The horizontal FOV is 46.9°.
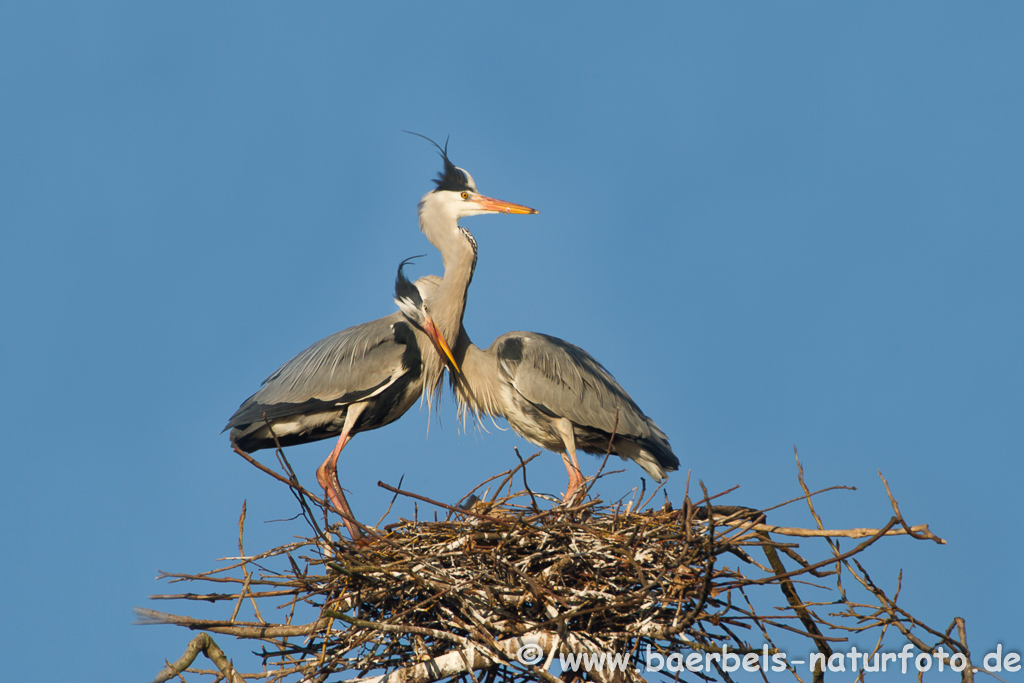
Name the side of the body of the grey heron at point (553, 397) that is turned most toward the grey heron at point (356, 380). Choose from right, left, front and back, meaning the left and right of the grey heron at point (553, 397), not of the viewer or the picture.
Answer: front

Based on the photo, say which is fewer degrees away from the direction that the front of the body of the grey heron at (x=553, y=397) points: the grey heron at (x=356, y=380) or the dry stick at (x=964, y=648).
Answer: the grey heron

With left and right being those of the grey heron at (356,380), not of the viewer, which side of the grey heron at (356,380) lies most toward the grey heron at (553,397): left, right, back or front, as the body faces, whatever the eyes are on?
front

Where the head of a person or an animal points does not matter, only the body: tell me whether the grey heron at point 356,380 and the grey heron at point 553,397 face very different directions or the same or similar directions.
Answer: very different directions

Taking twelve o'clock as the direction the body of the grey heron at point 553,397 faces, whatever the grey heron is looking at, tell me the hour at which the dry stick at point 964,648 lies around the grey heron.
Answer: The dry stick is roughly at 6 o'clock from the grey heron.

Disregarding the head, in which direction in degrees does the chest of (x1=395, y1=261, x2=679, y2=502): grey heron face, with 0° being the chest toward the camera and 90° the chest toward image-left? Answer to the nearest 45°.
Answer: approximately 90°

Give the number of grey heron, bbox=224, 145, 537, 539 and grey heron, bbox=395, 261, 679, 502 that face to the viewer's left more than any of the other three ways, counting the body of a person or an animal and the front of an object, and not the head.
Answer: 1

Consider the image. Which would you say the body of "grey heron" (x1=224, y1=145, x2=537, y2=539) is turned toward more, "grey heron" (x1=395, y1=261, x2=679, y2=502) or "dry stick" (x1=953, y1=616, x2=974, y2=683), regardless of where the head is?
the grey heron

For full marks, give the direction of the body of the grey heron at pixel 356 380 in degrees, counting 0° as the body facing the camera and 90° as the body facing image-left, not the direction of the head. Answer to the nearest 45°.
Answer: approximately 270°

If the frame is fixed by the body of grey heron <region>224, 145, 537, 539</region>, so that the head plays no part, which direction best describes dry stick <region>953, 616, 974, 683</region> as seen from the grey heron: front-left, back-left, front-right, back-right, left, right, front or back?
front-right
